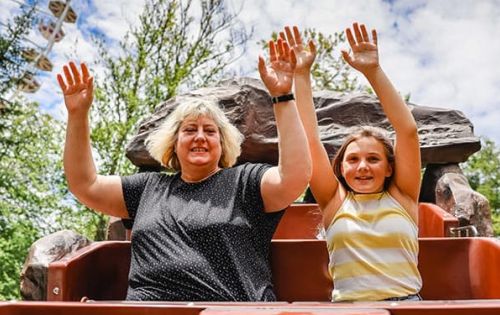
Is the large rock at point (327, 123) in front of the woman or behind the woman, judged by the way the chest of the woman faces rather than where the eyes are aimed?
behind

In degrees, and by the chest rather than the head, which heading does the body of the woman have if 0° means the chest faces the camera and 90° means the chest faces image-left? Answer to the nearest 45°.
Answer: approximately 0°

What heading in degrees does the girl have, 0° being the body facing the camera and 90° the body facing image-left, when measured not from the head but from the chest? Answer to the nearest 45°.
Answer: approximately 0°

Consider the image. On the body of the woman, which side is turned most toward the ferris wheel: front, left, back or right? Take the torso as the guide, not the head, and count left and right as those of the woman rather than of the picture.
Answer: back

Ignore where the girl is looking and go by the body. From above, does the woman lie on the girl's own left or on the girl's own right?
on the girl's own right

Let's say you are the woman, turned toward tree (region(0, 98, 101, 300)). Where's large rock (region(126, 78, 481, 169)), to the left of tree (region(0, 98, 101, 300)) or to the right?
right

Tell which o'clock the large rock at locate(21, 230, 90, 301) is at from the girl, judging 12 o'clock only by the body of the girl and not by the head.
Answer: The large rock is roughly at 4 o'clock from the girl.

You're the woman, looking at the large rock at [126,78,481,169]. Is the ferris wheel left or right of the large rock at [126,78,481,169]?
left

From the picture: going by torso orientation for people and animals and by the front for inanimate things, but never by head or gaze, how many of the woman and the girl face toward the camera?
2
